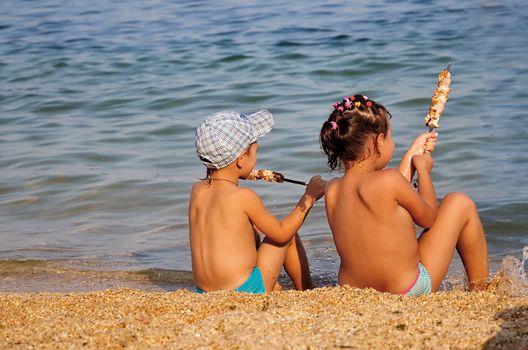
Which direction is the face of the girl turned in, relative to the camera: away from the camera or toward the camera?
away from the camera

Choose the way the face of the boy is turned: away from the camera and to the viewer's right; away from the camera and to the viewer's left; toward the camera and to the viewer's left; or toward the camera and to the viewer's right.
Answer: away from the camera and to the viewer's right

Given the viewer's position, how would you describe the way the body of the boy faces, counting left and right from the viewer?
facing away from the viewer and to the right of the viewer

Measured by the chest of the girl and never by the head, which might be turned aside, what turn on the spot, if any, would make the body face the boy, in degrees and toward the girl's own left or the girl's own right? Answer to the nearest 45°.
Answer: approximately 135° to the girl's own left

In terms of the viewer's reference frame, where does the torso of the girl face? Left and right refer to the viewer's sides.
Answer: facing away from the viewer and to the right of the viewer

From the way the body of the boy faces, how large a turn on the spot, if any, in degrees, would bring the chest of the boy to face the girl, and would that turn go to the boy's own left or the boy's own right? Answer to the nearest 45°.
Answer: approximately 45° to the boy's own right
